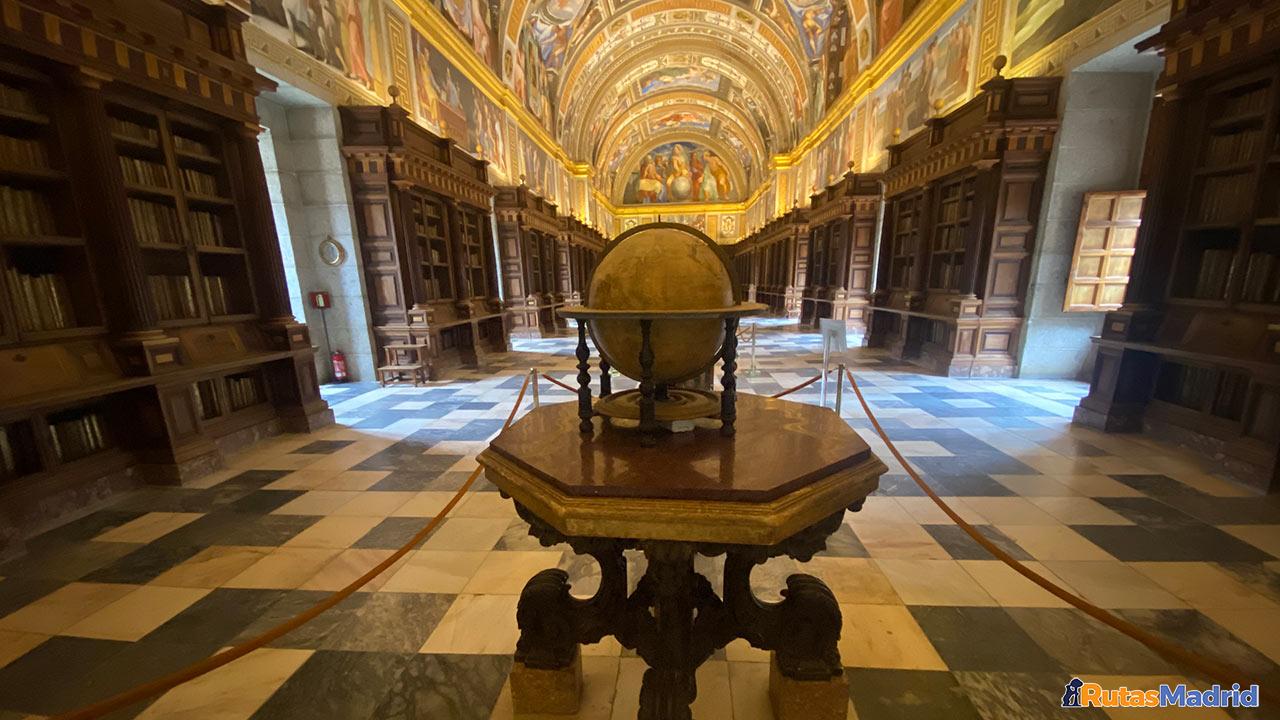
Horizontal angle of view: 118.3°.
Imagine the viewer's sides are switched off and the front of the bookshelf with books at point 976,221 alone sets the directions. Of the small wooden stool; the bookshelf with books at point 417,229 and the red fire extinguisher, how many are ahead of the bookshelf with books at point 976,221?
3

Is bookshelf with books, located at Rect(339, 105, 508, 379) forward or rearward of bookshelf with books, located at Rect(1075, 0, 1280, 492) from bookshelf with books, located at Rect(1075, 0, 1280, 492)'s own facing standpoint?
forward

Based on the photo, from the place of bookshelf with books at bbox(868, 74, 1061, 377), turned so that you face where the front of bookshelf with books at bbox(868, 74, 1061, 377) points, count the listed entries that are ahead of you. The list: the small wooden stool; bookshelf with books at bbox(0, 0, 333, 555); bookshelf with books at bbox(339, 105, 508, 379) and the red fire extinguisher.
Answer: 4

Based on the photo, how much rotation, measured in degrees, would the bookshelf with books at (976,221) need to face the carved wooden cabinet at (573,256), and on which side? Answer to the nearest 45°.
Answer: approximately 45° to its right

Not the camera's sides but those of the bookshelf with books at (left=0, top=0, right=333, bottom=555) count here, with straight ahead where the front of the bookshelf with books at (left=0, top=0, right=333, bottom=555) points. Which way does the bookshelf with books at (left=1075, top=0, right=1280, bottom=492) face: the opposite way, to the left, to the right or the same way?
the opposite way

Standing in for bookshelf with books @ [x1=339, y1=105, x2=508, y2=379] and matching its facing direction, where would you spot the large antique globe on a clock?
The large antique globe is roughly at 1 o'clock from the bookshelf with books.

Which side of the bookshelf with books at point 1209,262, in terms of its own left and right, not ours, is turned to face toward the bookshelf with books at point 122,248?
front

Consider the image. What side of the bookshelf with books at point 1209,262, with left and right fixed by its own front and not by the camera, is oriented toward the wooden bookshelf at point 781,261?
right

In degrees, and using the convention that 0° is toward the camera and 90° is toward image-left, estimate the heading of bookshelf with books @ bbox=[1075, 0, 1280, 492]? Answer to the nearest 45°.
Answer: approximately 45°

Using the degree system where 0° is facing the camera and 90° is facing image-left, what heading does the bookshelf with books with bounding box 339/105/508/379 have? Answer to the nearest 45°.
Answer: approximately 315°
